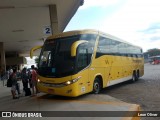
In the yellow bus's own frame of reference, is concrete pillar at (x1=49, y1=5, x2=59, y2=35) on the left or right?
on its right

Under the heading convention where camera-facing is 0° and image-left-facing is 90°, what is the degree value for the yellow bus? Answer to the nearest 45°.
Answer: approximately 45°
